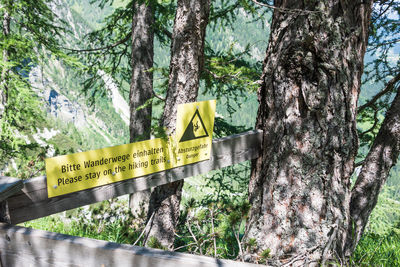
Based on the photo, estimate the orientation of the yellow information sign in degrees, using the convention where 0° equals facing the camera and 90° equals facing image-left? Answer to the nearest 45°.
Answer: approximately 315°

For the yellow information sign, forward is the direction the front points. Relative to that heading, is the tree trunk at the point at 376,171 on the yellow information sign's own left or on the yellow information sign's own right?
on the yellow information sign's own left

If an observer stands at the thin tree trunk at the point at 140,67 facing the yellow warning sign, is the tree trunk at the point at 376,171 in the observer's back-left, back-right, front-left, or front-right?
front-left

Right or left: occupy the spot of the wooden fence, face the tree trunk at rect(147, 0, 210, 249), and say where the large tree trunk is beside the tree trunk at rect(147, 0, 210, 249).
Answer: right

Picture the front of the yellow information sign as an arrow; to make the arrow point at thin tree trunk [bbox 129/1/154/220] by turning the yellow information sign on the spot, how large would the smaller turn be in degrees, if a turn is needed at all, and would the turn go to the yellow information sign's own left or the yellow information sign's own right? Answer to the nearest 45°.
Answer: approximately 135° to the yellow information sign's own left
